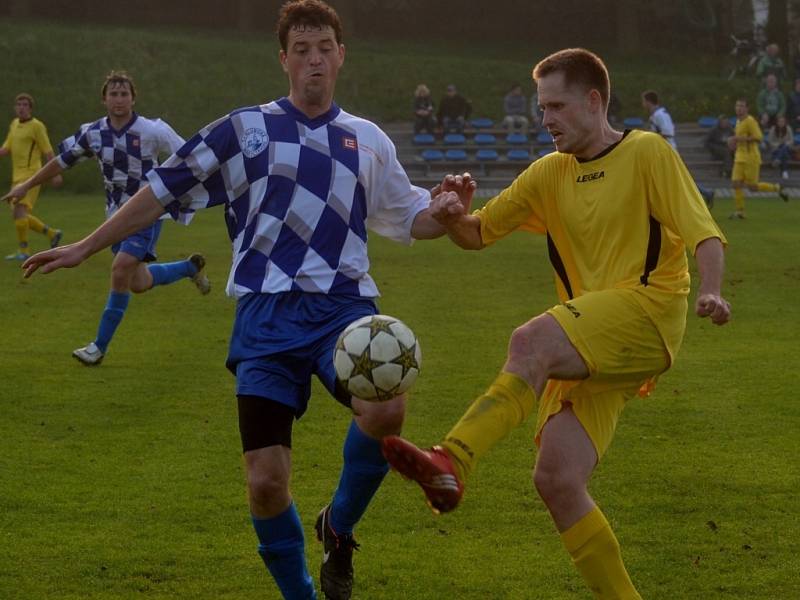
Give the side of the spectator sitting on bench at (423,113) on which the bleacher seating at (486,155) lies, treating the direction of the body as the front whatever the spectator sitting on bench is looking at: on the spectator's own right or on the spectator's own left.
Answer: on the spectator's own left

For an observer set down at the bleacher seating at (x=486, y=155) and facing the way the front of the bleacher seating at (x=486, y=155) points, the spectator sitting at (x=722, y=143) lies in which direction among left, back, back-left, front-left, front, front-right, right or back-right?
left

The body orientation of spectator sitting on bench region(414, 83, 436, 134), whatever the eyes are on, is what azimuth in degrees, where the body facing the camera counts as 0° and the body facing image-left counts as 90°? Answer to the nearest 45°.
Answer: approximately 0°

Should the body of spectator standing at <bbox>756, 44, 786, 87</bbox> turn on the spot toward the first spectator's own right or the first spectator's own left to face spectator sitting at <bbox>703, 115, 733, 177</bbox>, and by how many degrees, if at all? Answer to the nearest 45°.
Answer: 0° — they already face them

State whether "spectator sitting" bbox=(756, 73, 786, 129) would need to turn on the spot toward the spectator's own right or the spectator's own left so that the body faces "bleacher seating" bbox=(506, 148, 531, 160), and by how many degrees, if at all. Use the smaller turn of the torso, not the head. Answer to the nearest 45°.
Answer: approximately 90° to the spectator's own right

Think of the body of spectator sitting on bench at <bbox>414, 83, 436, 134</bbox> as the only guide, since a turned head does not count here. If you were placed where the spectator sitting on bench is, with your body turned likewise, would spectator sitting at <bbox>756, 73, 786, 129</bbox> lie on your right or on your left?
on your left

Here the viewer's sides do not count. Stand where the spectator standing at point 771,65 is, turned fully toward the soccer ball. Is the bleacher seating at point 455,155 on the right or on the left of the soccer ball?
right

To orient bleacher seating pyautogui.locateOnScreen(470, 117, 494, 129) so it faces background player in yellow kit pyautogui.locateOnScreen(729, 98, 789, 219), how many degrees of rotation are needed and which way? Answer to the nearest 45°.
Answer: approximately 45° to its left
